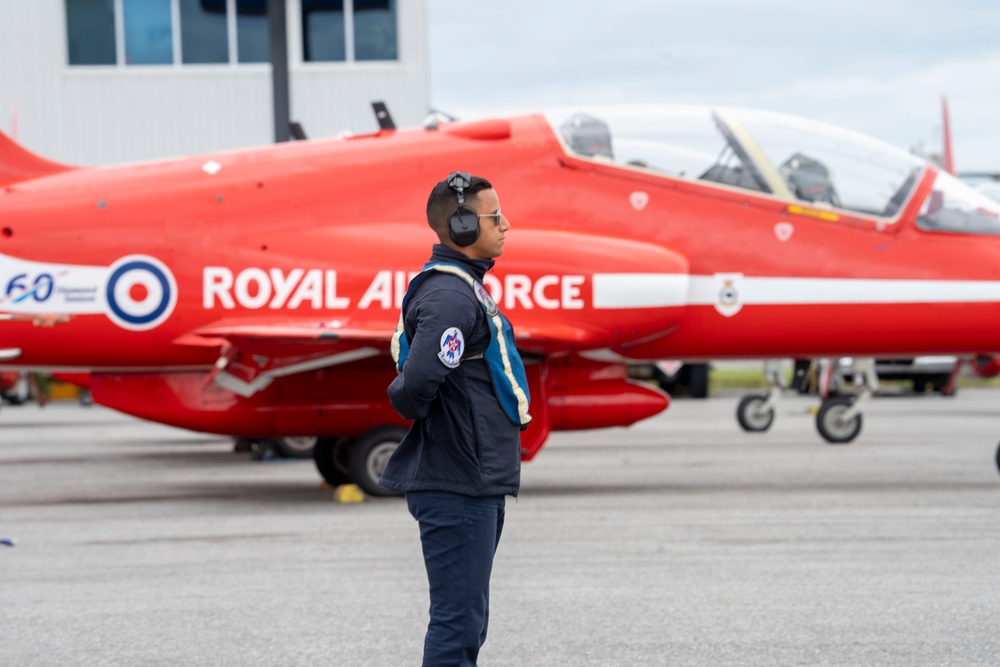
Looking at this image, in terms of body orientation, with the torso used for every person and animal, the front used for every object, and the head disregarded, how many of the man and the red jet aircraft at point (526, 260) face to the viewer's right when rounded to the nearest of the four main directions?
2

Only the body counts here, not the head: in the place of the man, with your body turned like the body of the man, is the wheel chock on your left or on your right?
on your left

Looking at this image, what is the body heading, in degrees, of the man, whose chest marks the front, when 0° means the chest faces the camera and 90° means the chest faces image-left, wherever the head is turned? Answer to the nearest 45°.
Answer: approximately 270°

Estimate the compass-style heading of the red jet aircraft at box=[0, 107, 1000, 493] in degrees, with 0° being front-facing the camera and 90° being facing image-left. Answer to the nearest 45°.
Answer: approximately 270°

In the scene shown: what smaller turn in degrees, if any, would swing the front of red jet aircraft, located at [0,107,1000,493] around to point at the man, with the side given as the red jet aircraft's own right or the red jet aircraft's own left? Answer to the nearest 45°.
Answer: approximately 90° to the red jet aircraft's own right

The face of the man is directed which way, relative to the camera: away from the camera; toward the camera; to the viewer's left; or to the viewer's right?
to the viewer's right

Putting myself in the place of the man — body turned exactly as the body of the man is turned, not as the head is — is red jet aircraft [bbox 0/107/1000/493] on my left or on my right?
on my left

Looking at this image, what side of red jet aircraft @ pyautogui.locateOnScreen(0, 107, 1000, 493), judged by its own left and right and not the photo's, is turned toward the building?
left

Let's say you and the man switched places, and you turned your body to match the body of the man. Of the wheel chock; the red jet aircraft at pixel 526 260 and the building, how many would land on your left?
3

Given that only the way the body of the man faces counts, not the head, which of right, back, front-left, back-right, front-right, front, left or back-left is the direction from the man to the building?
left
